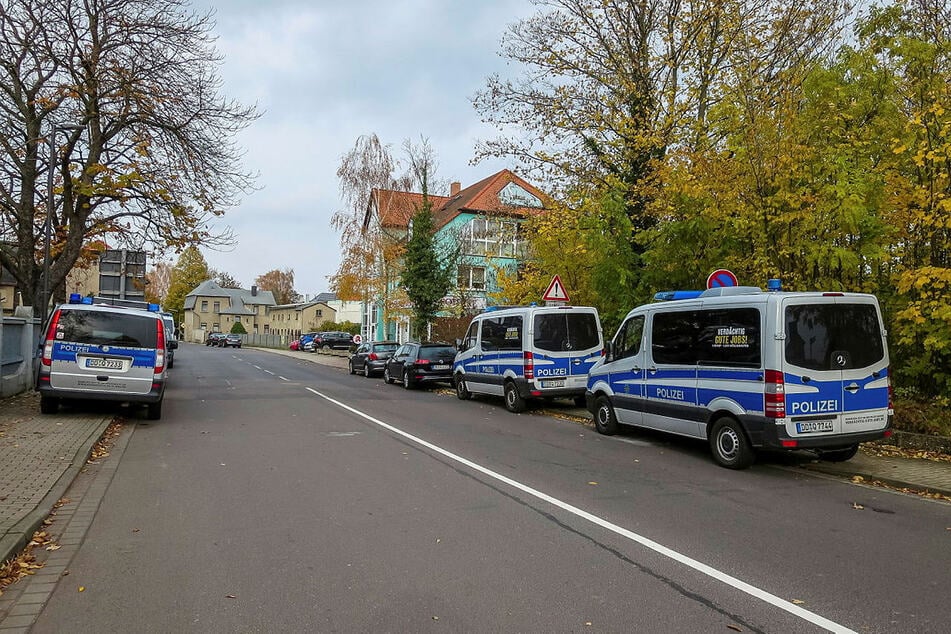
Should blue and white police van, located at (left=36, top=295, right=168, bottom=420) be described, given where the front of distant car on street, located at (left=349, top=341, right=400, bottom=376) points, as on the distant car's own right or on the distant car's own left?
on the distant car's own left

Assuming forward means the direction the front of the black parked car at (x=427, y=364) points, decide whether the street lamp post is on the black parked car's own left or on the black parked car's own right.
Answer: on the black parked car's own left

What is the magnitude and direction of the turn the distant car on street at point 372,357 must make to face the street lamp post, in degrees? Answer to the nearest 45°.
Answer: approximately 90° to its left

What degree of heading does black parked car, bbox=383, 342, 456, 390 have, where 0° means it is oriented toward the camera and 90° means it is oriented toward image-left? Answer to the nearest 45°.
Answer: approximately 135°

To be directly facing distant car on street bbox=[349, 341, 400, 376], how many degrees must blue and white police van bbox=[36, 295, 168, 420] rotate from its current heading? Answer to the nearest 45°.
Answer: approximately 45° to its right

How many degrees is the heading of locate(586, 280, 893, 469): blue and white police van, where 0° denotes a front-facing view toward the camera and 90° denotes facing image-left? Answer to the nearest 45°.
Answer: approximately 135°

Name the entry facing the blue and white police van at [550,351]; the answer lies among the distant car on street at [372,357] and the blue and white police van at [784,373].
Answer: the blue and white police van at [784,373]

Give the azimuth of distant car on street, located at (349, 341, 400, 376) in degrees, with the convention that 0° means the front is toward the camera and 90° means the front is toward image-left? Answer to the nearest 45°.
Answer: approximately 135°

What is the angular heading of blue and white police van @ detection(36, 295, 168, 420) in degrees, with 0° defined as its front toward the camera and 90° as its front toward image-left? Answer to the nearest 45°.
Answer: approximately 180°
